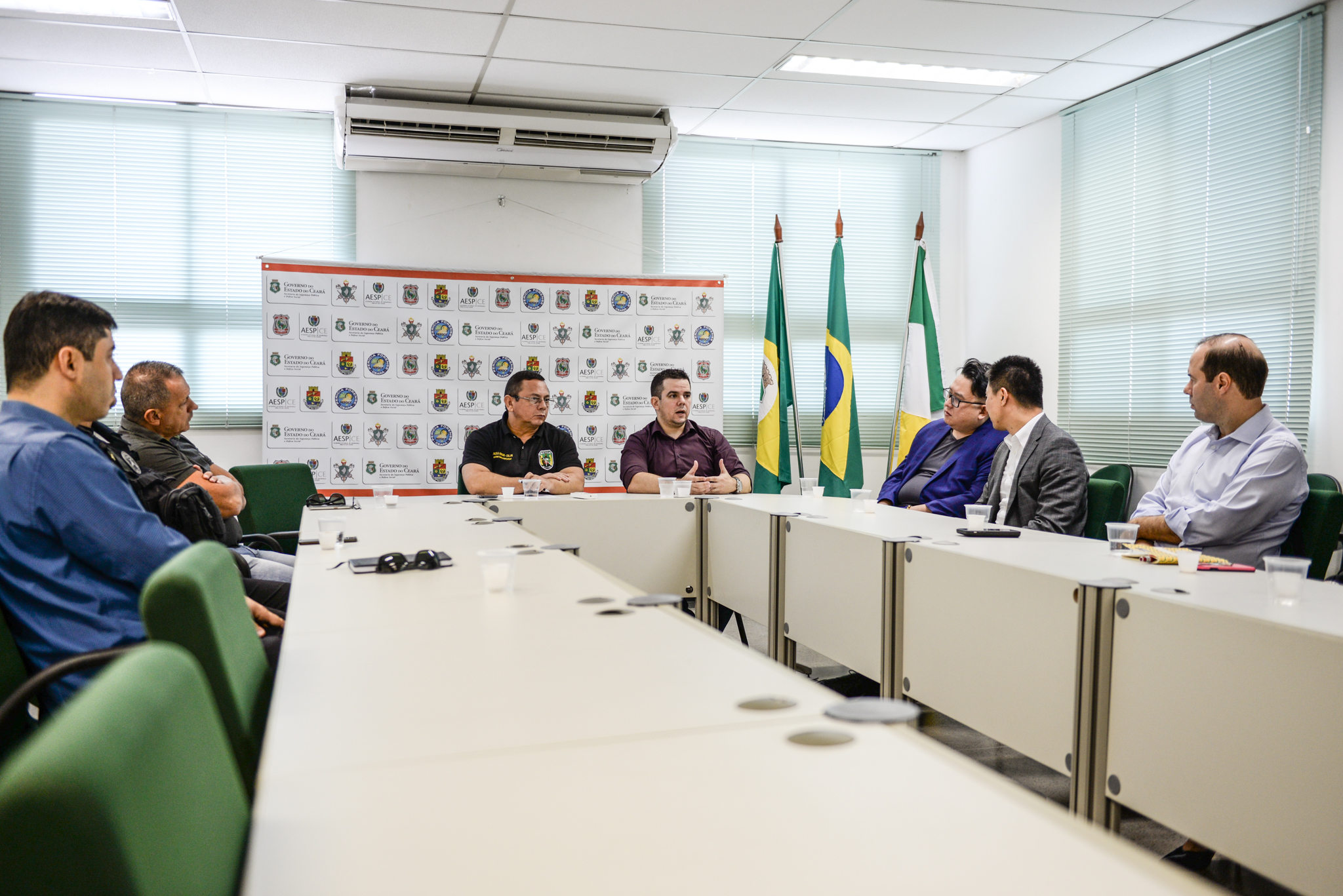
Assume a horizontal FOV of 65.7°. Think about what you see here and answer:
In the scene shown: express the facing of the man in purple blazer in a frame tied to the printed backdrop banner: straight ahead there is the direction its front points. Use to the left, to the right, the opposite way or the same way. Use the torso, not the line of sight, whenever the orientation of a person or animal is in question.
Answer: to the right

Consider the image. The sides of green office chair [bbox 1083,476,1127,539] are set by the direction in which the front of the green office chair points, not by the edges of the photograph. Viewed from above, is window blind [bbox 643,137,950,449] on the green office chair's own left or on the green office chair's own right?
on the green office chair's own right

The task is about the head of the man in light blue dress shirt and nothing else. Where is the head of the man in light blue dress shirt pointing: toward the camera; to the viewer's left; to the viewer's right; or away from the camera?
to the viewer's left

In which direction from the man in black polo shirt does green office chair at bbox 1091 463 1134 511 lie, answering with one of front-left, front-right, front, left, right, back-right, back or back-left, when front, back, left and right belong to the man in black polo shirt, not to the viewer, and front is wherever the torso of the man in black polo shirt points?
left

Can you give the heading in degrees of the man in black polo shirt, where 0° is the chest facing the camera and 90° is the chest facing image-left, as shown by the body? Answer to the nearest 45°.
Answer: approximately 0°

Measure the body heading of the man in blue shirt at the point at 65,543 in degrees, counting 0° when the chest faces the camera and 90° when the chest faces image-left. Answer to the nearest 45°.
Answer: approximately 225°

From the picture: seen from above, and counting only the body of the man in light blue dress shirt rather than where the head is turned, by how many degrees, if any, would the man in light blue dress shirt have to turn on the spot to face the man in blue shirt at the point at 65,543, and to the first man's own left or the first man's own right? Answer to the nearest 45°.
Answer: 0° — they already face them

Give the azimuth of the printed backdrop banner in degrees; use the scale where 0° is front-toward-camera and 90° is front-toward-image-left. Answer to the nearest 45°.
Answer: approximately 0°

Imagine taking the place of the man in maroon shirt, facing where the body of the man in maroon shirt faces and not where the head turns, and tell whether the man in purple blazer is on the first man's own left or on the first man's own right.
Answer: on the first man's own left
